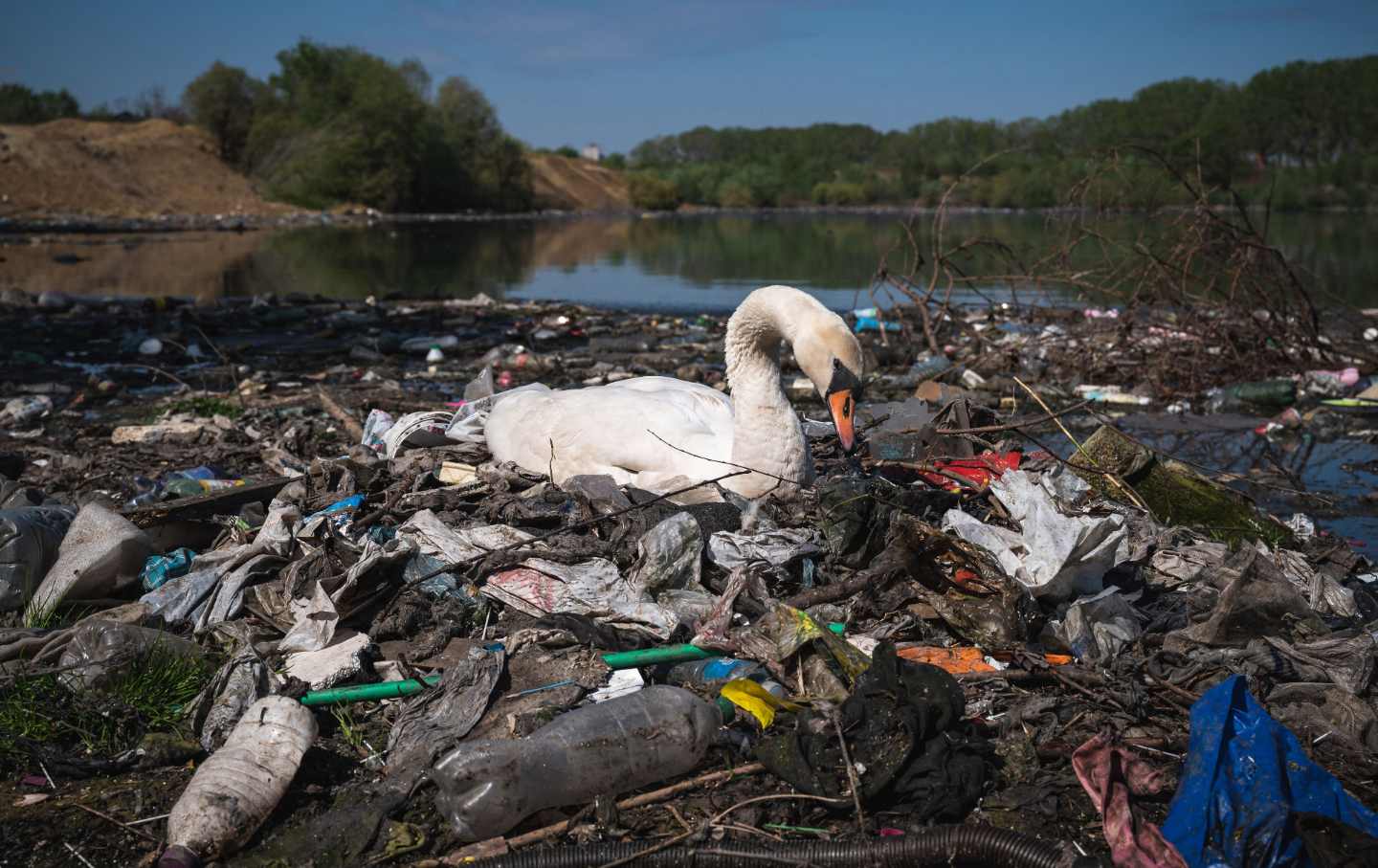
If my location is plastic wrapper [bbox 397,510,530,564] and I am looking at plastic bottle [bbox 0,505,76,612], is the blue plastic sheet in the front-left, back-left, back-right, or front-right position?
back-left

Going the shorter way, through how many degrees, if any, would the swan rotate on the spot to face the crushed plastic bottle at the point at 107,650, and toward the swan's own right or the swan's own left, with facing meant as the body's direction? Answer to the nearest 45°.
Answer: approximately 135° to the swan's own right

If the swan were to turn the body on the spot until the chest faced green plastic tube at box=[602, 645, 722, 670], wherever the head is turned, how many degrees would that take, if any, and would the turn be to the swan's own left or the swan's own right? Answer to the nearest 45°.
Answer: approximately 90° to the swan's own right

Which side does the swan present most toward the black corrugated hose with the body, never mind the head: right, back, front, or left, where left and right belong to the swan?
right

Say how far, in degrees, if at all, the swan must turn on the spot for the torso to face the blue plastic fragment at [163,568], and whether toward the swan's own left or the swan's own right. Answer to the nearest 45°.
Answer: approximately 180°

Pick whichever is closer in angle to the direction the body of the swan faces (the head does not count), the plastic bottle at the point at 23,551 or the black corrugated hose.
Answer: the black corrugated hose

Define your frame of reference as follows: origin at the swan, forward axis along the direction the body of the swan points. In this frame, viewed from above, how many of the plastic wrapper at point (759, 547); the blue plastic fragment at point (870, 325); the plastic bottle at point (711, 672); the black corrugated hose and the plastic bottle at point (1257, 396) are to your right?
3

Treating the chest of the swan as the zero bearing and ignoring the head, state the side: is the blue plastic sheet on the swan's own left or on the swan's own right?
on the swan's own right

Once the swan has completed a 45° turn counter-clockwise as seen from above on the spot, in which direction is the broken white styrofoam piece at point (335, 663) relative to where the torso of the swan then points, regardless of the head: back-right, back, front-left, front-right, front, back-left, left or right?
back

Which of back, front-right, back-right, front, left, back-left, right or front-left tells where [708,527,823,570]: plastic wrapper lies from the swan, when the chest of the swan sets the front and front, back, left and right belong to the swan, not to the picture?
right

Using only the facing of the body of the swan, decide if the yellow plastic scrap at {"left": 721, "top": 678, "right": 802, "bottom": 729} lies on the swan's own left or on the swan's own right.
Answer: on the swan's own right

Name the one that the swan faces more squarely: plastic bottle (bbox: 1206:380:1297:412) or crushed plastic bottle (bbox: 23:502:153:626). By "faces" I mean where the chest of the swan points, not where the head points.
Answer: the plastic bottle

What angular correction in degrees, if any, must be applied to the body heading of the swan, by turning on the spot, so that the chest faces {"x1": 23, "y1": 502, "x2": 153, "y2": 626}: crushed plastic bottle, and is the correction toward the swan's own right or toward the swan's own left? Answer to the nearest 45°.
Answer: approximately 180°

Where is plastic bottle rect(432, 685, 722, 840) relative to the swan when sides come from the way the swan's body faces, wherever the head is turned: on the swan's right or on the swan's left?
on the swan's right

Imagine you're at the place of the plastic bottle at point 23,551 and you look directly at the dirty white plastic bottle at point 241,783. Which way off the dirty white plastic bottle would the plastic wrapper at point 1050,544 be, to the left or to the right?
left

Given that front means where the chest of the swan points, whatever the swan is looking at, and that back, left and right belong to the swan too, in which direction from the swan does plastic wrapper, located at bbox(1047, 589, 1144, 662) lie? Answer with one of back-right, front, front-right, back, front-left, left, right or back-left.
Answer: front-right

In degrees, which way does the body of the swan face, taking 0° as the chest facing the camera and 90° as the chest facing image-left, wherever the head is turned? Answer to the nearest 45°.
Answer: approximately 270°

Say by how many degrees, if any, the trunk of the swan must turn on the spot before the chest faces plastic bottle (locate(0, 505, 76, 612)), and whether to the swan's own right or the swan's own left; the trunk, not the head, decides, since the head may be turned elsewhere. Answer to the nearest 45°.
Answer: approximately 180°
